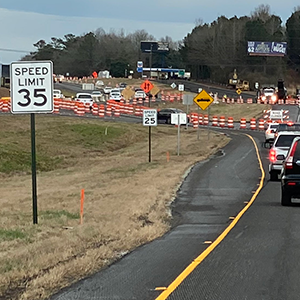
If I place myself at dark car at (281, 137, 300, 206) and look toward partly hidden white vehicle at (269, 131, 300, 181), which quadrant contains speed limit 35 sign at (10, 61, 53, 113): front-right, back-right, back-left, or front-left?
back-left

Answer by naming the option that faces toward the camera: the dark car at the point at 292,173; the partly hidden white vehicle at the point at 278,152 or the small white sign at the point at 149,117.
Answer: the small white sign

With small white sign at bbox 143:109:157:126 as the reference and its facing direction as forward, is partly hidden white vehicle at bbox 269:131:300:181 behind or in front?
in front

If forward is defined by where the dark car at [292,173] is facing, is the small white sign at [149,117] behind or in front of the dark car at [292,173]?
in front

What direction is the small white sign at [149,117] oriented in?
toward the camera

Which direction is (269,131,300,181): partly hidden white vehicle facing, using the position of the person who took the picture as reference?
facing away from the viewer

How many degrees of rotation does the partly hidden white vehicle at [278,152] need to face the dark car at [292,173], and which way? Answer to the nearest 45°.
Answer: approximately 180°

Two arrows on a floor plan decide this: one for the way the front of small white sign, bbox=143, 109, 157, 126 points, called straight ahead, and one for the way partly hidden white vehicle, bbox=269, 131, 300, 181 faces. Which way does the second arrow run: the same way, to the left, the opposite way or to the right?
the opposite way

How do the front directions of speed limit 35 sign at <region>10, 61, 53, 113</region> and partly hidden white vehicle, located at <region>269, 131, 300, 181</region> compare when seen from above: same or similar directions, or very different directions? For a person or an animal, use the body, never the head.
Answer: very different directions

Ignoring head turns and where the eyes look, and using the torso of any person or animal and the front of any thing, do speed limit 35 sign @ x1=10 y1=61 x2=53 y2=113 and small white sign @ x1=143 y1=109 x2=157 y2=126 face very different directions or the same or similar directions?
same or similar directions

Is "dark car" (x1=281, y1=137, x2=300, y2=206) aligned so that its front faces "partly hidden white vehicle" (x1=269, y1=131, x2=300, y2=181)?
yes

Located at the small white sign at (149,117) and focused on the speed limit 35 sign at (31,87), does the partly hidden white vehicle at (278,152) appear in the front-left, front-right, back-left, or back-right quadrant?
front-left

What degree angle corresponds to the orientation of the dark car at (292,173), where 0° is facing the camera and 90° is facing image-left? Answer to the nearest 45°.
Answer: approximately 180°

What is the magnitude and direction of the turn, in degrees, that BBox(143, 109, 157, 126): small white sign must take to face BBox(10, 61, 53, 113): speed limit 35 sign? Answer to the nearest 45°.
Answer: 0° — it already faces it

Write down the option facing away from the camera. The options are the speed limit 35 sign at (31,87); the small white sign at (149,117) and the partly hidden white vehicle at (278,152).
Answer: the partly hidden white vehicle

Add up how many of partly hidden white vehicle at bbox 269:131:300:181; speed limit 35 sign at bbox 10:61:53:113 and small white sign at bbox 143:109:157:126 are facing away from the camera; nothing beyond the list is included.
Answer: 1

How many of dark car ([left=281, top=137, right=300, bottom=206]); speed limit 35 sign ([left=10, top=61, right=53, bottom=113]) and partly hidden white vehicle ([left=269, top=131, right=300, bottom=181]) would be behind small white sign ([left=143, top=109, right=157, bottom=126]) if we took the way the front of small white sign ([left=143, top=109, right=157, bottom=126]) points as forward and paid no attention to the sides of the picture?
0

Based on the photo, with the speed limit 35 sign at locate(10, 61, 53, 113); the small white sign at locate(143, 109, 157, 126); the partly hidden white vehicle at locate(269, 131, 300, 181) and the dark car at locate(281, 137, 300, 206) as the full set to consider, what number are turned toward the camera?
2
